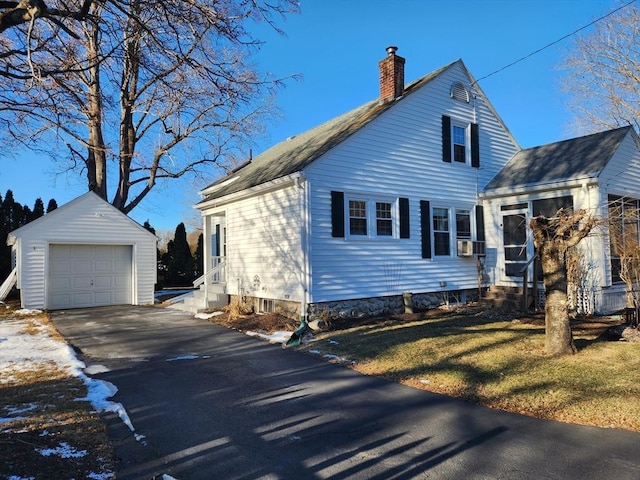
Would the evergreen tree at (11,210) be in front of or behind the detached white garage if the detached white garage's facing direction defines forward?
behind

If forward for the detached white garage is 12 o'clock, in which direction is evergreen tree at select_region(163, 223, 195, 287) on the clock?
The evergreen tree is roughly at 7 o'clock from the detached white garage.

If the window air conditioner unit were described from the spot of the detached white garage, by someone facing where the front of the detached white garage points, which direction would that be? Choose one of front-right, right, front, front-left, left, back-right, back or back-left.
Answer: front-left

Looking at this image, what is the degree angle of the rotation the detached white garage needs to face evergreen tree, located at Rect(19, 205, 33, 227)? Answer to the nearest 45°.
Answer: approximately 180°

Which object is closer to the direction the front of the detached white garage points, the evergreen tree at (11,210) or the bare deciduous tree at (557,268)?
the bare deciduous tree

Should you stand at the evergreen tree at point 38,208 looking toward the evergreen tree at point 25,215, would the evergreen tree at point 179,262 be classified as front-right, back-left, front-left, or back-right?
back-left

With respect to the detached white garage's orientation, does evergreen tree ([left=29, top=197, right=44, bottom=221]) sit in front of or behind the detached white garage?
behind

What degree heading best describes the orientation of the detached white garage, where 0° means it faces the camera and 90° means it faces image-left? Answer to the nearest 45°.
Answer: approximately 0°

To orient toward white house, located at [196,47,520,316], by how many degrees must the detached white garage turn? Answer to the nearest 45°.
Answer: approximately 45° to its left
